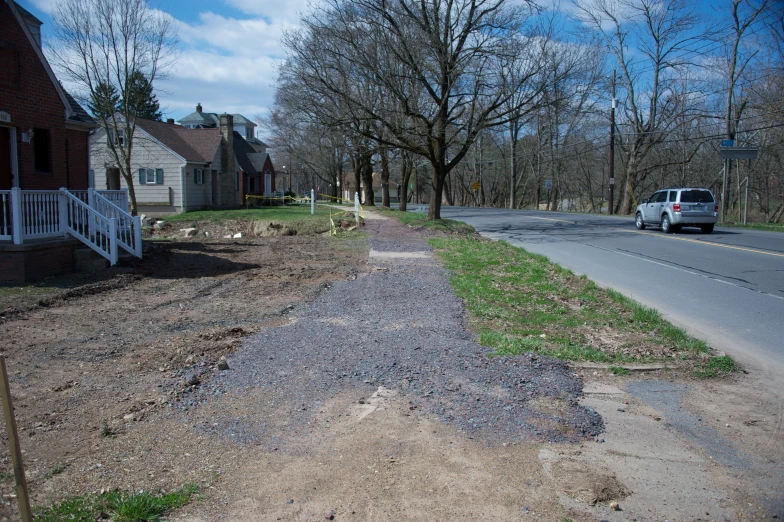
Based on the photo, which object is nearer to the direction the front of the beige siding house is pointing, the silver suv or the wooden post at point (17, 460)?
the silver suv

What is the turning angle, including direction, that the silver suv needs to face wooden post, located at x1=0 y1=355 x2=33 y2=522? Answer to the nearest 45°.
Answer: approximately 135° to its left

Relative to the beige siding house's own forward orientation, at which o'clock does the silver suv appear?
The silver suv is roughly at 12 o'clock from the beige siding house.

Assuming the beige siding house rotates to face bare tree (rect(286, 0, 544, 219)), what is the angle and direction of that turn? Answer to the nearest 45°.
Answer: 0° — it already faces it

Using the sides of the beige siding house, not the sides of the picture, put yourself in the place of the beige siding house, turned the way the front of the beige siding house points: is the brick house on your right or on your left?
on your right

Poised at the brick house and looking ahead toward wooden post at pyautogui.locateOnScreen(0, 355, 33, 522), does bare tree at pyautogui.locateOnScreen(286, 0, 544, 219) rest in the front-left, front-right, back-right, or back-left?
back-left

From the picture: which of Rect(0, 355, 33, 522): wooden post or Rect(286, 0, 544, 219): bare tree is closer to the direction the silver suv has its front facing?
the bare tree

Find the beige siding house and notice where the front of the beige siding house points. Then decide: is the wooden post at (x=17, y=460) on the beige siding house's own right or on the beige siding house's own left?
on the beige siding house's own right

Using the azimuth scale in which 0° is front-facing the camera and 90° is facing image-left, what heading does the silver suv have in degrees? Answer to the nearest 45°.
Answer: approximately 135°

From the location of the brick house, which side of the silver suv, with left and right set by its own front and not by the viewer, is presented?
left

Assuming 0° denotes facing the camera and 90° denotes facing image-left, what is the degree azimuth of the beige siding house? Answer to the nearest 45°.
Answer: approximately 315°
